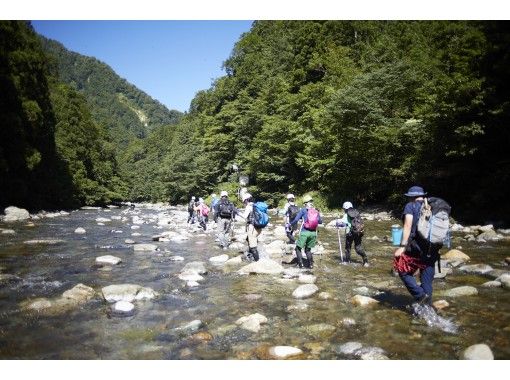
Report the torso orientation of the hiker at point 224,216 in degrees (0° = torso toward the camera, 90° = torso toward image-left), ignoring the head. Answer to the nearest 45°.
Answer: approximately 180°

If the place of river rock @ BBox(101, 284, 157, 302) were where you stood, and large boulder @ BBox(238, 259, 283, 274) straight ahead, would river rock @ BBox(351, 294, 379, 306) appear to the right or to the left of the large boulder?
right

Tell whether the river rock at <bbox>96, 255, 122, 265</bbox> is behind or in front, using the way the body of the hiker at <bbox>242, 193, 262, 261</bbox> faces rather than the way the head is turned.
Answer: in front

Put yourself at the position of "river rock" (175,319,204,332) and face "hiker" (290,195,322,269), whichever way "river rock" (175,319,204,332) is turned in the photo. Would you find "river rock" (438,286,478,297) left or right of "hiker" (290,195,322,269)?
right

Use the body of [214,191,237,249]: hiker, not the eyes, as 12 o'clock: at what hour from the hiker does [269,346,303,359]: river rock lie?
The river rock is roughly at 6 o'clock from the hiker.

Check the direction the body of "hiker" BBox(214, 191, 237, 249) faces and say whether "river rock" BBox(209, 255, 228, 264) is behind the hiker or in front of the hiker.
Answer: behind

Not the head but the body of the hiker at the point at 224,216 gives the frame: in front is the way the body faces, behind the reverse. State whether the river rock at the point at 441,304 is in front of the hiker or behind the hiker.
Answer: behind

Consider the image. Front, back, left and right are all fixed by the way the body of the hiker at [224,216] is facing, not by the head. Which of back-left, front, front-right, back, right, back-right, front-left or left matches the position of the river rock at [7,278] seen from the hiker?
back-left
